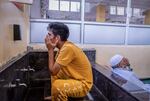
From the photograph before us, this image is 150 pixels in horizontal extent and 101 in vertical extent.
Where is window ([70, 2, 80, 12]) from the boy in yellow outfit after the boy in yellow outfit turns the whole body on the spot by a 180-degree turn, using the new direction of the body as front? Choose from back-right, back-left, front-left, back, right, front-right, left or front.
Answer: left

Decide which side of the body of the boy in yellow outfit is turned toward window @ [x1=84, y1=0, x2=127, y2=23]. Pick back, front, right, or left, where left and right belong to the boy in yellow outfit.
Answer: right

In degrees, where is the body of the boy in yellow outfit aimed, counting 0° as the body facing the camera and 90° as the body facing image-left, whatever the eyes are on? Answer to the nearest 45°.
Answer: approximately 90°

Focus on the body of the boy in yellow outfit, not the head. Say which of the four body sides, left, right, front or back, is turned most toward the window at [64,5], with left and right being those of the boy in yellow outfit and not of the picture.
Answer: right

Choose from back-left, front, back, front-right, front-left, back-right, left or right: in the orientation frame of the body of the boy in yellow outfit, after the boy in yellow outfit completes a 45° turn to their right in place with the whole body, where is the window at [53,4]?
front-right

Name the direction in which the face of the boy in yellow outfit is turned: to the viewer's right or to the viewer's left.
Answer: to the viewer's left
